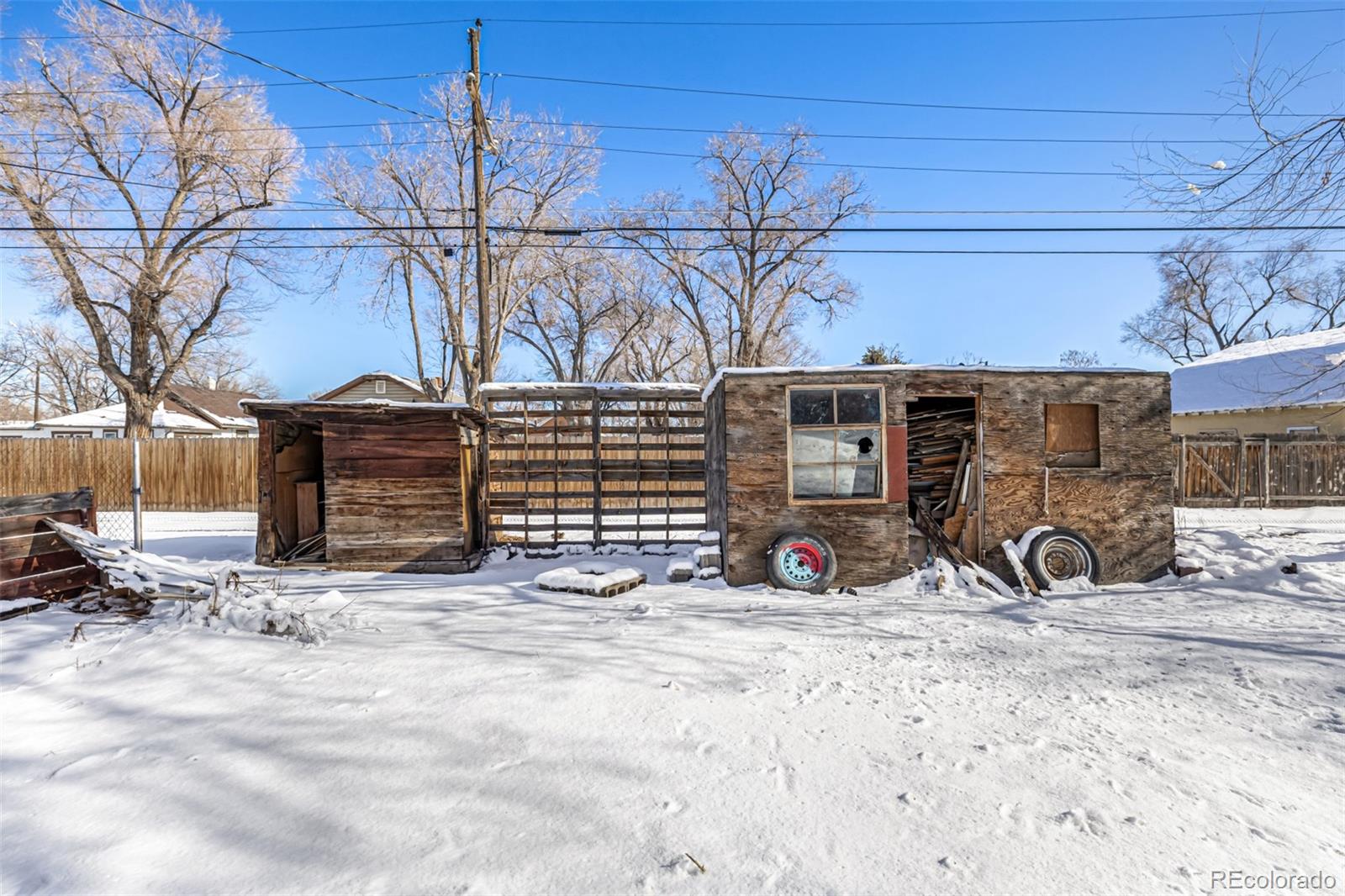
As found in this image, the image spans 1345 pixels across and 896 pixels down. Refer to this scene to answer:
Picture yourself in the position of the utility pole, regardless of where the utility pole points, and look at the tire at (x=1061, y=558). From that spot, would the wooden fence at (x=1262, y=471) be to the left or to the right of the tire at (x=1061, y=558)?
left

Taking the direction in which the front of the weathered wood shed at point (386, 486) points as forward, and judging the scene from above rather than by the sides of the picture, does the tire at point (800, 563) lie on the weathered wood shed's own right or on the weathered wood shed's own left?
on the weathered wood shed's own left

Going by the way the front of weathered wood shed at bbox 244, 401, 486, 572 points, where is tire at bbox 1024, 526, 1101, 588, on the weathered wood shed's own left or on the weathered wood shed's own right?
on the weathered wood shed's own left

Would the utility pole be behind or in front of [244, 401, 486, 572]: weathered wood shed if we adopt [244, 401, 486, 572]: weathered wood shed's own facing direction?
behind
